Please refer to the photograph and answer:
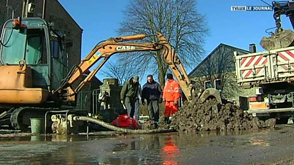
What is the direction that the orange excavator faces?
to the viewer's right

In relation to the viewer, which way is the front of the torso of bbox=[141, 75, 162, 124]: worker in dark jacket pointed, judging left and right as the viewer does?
facing the viewer

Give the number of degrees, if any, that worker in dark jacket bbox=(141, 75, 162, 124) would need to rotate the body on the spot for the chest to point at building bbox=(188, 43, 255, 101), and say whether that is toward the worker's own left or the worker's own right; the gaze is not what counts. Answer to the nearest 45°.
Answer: approximately 180°

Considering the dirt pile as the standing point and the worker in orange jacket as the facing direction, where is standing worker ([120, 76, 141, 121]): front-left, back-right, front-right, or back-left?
front-left

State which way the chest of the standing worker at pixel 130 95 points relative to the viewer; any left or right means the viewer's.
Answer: facing the viewer and to the right of the viewer

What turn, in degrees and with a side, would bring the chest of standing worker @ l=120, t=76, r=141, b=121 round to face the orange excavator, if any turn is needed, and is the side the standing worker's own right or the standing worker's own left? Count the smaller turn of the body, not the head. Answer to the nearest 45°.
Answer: approximately 90° to the standing worker's own right

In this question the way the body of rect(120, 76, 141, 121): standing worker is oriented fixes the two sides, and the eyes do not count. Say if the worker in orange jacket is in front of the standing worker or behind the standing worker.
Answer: in front

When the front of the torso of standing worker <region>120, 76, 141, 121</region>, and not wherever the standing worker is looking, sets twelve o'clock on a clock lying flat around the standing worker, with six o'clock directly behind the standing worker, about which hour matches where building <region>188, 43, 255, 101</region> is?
The building is roughly at 8 o'clock from the standing worker.

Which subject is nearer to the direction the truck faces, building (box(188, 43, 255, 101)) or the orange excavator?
the building

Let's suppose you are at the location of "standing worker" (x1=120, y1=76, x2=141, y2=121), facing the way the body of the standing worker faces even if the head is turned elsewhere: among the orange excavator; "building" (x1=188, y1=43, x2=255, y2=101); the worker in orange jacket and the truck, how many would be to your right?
1

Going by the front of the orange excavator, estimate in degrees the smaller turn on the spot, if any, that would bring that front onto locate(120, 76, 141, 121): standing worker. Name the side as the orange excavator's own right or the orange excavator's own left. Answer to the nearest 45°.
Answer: approximately 45° to the orange excavator's own left
